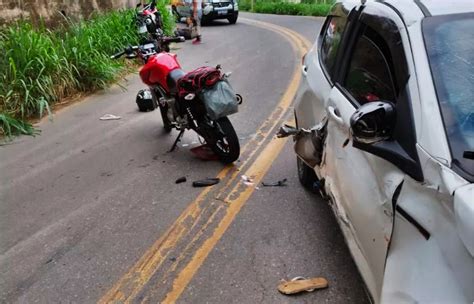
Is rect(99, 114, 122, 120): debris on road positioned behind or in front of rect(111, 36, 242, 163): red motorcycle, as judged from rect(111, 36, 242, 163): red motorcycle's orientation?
in front

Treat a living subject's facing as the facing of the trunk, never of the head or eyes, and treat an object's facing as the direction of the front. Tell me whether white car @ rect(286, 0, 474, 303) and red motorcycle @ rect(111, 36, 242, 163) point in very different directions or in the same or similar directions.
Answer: very different directions

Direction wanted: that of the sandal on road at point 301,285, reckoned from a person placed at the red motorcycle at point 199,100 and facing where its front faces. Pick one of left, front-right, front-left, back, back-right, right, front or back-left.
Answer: back-left

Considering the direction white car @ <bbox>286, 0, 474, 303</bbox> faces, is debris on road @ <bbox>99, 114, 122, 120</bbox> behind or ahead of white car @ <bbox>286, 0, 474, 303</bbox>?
behind

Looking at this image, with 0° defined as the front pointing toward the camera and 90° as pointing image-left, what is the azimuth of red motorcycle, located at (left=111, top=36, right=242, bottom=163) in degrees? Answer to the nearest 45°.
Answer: approximately 135°

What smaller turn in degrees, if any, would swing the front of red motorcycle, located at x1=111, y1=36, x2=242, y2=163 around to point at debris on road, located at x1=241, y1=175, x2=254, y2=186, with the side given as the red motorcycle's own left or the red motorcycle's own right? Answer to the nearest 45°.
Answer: approximately 180°

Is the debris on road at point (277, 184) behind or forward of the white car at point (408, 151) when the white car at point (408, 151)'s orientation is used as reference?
behind

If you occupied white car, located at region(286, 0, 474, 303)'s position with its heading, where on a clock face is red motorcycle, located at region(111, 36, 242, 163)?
The red motorcycle is roughly at 6 o'clock from the white car.

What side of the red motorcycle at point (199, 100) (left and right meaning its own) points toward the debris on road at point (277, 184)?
back

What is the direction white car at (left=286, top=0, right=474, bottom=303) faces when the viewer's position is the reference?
facing the viewer and to the right of the viewer
